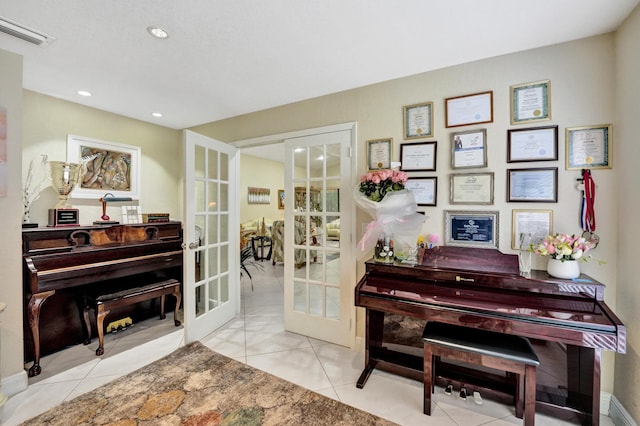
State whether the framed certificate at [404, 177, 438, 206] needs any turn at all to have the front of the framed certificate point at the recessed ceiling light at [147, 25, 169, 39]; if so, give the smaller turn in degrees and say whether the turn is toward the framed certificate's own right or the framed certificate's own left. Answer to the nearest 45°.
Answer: approximately 45° to the framed certificate's own right

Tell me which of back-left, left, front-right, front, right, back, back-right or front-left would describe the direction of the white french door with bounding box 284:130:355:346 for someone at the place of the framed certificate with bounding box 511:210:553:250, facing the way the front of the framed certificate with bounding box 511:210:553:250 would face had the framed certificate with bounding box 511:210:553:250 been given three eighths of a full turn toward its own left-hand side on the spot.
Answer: back-left

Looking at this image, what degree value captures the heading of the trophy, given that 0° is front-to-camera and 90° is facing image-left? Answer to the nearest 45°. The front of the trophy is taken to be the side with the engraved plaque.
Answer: approximately 0°

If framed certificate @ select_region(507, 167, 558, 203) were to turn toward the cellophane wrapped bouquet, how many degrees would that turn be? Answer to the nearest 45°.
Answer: approximately 45° to its right

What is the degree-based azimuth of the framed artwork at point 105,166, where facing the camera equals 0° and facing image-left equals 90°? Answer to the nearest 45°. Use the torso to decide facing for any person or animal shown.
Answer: approximately 315°

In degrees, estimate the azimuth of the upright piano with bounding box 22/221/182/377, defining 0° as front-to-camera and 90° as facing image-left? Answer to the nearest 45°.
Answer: approximately 315°

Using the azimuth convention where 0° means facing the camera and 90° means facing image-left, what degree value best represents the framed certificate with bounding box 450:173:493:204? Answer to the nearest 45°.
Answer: approximately 0°

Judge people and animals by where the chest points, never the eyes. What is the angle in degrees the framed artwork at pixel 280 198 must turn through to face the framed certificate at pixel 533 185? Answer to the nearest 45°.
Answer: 0° — it already faces it
